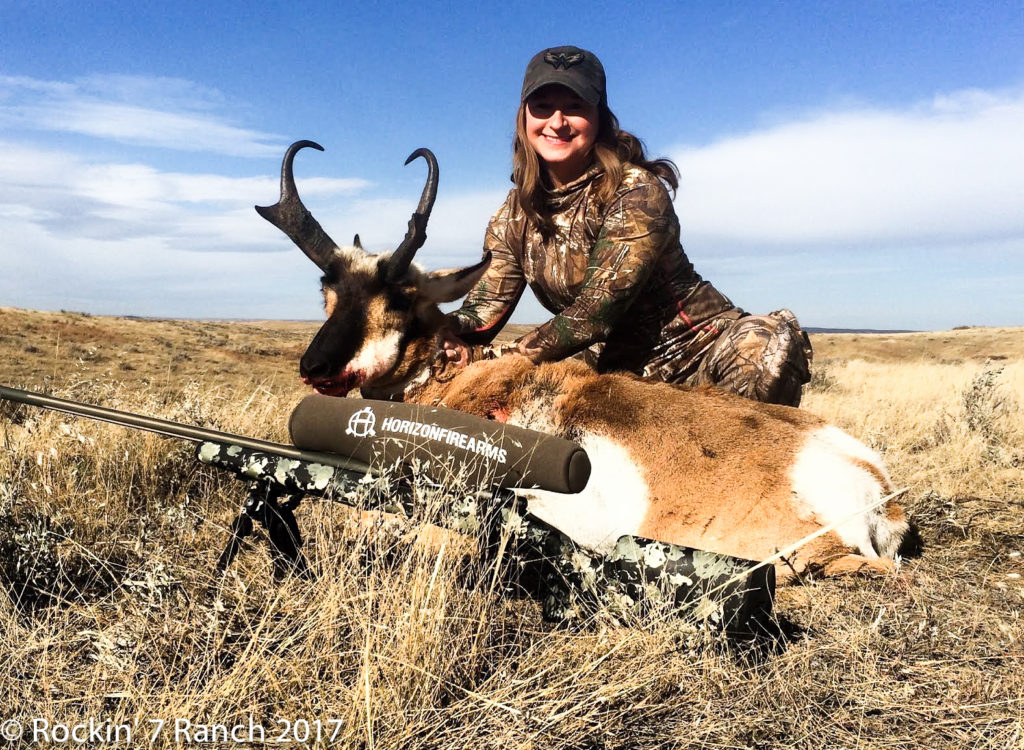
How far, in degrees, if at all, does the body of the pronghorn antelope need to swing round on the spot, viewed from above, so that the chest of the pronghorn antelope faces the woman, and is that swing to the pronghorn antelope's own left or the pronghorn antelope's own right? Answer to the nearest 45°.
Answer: approximately 90° to the pronghorn antelope's own right

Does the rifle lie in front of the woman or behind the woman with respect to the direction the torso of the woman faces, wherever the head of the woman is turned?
in front

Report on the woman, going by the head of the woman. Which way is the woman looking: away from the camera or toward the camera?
toward the camera

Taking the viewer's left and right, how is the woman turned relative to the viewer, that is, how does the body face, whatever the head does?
facing the viewer and to the left of the viewer

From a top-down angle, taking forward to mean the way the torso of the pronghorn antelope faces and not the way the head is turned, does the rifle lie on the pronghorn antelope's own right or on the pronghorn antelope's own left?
on the pronghorn antelope's own left

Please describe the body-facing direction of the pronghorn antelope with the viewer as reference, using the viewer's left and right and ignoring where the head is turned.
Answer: facing to the left of the viewer

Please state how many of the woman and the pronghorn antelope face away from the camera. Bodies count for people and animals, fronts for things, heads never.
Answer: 0
